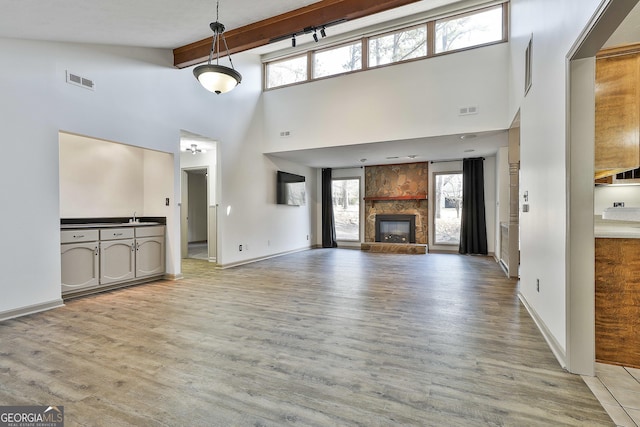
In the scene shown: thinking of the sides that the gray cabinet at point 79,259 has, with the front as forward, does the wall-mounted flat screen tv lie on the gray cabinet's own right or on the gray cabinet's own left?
on the gray cabinet's own left

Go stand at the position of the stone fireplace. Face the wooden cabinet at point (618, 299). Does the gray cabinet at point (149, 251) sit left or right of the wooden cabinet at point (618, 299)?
right

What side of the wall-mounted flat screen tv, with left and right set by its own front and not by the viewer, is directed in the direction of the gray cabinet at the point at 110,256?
right

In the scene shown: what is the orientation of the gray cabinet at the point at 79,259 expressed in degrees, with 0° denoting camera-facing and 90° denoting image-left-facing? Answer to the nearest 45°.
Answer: approximately 315°

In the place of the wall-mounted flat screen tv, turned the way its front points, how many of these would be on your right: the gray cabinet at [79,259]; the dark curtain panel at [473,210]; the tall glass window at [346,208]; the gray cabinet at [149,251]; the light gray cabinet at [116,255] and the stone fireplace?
3
